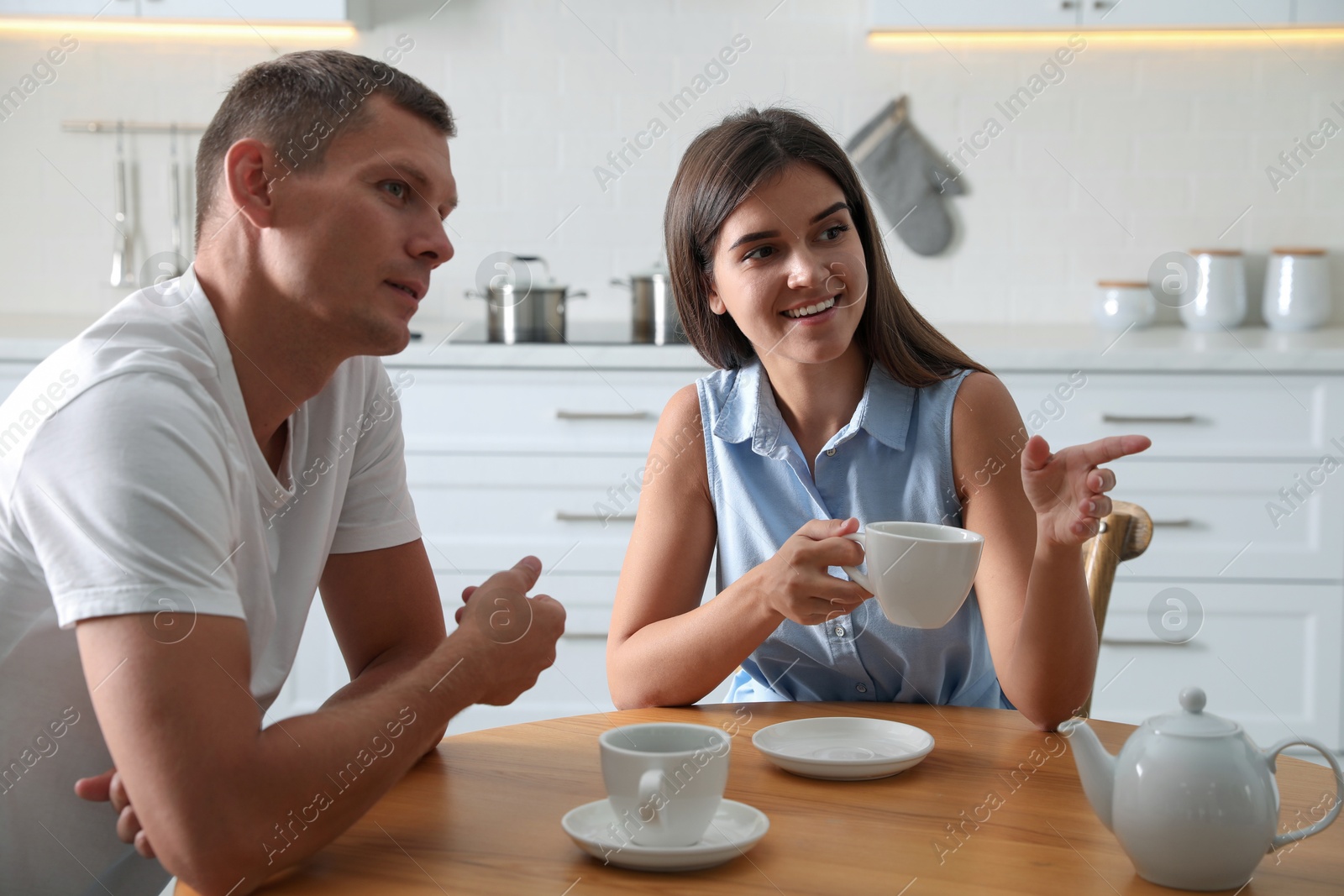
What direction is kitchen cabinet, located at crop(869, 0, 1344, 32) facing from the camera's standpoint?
toward the camera

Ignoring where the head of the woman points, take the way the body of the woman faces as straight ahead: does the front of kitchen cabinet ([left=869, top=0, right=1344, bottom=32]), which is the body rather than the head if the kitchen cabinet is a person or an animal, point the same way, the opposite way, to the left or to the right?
the same way

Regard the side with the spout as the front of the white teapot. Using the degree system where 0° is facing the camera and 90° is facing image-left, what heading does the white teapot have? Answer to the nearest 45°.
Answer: approximately 90°

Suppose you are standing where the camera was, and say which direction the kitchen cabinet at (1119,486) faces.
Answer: facing the viewer

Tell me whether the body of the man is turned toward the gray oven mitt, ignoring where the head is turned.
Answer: no

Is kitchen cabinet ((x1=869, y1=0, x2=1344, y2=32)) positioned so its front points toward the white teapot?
yes

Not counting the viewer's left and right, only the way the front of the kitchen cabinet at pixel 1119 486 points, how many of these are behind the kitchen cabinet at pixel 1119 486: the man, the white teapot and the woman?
0

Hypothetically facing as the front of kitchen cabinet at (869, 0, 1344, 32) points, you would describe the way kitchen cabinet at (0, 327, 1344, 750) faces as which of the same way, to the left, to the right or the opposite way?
the same way

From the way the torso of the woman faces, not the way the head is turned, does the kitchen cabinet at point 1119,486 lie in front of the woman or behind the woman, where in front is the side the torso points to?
behind

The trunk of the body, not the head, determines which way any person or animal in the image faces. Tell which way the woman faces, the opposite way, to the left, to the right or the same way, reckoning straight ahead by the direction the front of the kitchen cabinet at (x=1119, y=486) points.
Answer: the same way

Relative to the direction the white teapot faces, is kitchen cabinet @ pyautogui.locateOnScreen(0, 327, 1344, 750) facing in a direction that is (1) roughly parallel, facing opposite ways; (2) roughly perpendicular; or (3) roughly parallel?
roughly perpendicular

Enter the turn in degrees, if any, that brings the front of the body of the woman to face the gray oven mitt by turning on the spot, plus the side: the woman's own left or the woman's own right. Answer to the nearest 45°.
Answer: approximately 180°
